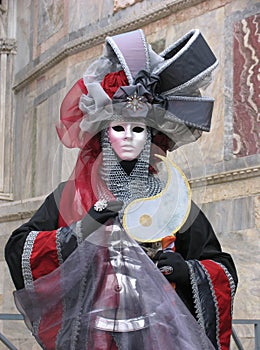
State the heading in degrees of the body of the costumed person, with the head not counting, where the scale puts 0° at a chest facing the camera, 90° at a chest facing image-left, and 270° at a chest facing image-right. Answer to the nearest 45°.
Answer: approximately 0°
